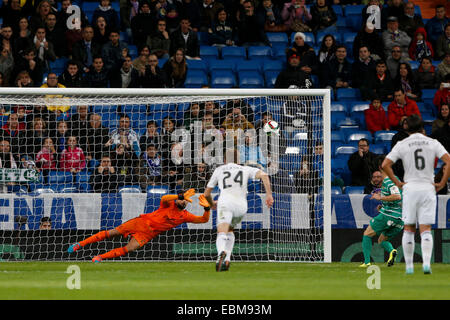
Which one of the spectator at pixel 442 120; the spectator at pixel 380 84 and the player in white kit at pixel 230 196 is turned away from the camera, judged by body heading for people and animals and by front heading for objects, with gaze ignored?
the player in white kit

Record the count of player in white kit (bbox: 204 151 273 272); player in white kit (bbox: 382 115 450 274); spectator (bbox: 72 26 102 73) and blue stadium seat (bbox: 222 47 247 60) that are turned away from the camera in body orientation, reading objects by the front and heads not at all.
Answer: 2

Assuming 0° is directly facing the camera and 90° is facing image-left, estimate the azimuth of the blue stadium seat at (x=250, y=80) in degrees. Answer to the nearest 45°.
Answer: approximately 0°

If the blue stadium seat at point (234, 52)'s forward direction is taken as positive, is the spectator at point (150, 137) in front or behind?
in front

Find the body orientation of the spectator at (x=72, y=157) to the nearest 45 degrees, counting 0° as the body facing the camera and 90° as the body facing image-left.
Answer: approximately 0°

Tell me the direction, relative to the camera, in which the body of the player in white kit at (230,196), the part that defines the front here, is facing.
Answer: away from the camera

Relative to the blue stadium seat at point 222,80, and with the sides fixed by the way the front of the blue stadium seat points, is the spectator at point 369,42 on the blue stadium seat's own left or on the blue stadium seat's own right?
on the blue stadium seat's own left

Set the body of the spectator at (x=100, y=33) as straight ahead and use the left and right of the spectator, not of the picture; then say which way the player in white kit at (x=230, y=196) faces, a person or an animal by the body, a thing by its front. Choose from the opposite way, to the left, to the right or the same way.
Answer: the opposite way

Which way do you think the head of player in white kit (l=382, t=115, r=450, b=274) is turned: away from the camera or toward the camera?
away from the camera

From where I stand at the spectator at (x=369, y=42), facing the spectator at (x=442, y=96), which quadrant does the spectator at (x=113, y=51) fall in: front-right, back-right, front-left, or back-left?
back-right

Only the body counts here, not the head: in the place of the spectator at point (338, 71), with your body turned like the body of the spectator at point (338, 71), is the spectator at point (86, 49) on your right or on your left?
on your right
